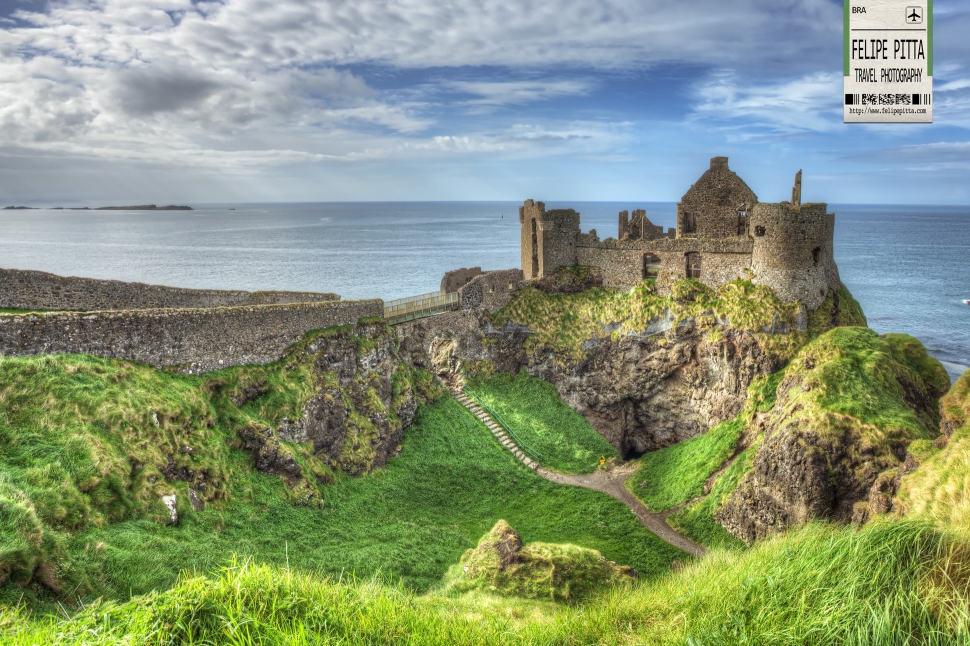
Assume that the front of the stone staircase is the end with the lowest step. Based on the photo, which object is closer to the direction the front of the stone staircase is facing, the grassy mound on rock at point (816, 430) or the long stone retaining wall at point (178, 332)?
the grassy mound on rock

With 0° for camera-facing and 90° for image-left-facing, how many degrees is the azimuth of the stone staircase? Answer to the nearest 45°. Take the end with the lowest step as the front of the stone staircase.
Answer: approximately 315°

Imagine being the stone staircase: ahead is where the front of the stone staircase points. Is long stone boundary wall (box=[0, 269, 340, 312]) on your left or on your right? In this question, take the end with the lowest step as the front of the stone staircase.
on your right

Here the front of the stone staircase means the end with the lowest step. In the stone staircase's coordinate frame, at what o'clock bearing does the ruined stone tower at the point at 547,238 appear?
The ruined stone tower is roughly at 8 o'clock from the stone staircase.

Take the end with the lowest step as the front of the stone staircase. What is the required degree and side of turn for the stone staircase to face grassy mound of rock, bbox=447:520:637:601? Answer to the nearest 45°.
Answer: approximately 45° to its right
